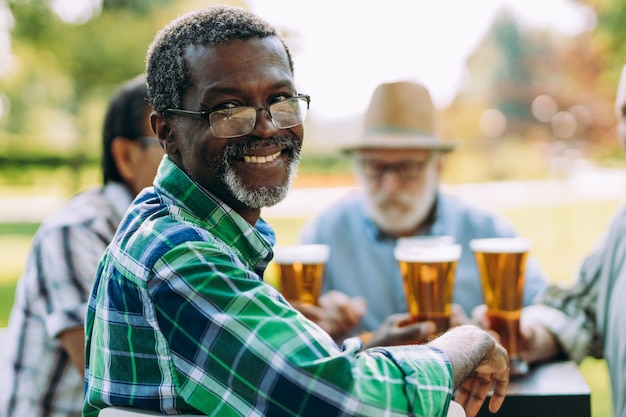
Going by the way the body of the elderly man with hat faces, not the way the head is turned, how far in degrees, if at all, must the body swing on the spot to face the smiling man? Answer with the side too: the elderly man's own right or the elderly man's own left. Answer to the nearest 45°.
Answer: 0° — they already face them

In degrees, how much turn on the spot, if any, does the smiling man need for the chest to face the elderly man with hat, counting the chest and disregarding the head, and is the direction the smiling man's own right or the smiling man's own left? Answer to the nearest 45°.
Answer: approximately 90° to the smiling man's own left

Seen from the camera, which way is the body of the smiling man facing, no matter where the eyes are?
to the viewer's right

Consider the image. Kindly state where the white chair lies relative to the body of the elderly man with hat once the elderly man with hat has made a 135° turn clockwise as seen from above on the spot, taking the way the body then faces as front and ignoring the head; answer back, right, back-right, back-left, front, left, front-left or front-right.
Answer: back-left

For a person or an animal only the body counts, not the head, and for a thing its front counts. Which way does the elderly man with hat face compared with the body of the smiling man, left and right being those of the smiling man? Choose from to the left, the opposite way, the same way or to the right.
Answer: to the right

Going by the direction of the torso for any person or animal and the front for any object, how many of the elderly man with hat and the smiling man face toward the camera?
1

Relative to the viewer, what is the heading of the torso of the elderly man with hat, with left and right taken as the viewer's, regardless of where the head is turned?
facing the viewer
